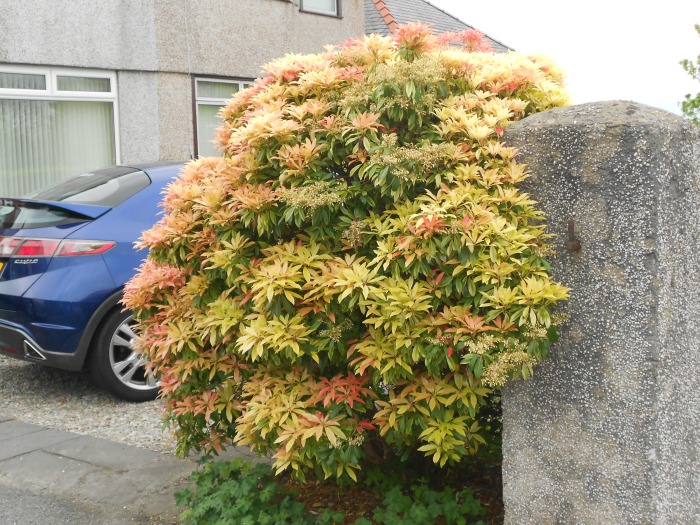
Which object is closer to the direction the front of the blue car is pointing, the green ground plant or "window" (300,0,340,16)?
the window

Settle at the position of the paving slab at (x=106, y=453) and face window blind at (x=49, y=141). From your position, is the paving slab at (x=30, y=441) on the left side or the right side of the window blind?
left

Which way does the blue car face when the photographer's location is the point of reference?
facing away from the viewer and to the right of the viewer

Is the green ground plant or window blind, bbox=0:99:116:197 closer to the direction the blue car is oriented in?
the window blind

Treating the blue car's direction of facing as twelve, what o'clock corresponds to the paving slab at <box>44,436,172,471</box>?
The paving slab is roughly at 4 o'clock from the blue car.

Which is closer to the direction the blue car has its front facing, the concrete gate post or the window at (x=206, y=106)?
the window

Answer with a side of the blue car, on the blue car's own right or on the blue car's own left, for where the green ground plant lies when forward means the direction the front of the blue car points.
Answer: on the blue car's own right

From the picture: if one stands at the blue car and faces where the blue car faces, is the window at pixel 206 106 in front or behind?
in front

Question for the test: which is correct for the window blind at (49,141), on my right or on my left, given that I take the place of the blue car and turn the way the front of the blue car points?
on my left

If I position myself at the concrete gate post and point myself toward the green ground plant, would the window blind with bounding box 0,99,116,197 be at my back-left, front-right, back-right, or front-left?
front-right

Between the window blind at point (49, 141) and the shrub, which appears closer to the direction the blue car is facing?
the window blind

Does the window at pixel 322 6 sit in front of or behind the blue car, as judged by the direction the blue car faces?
in front
